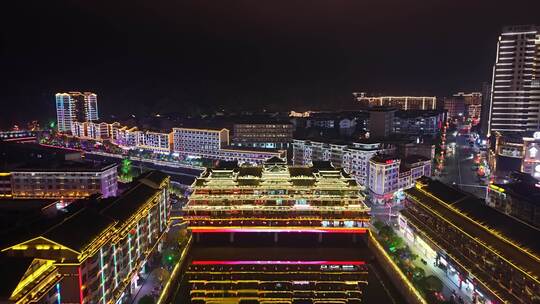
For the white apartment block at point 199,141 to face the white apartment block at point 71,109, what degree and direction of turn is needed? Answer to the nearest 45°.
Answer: approximately 135° to its right

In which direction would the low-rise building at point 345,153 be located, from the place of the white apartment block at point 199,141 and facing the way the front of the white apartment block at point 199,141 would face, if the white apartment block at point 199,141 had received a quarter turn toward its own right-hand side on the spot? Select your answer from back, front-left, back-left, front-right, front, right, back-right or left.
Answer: back-left

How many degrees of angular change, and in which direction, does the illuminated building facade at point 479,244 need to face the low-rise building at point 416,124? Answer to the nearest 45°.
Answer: approximately 135° to its right

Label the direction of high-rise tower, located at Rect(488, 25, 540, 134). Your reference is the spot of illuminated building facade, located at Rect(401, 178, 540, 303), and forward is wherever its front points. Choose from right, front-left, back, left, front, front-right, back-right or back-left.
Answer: back-right

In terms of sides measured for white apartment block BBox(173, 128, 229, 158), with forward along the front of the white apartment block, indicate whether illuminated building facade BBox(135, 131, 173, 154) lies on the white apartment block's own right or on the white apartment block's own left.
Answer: on the white apartment block's own right

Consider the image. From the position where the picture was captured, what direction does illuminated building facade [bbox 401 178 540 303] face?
facing the viewer and to the left of the viewer

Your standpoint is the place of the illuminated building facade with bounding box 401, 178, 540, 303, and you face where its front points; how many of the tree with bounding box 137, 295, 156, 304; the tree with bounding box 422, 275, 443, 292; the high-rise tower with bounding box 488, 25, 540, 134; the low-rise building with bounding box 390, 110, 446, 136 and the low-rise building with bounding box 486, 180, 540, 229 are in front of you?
2

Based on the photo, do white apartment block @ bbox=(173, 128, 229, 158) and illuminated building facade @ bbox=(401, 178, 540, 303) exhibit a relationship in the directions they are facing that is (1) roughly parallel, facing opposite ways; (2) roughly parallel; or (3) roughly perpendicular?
roughly perpendicular

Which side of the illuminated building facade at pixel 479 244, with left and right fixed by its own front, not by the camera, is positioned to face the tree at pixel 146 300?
front

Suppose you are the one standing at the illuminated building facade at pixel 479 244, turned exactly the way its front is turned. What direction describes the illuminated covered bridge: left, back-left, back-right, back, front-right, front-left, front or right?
front-right

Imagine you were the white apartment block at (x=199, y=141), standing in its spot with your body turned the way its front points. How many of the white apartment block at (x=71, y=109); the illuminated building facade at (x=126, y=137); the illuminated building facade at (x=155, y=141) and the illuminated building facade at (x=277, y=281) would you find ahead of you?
1

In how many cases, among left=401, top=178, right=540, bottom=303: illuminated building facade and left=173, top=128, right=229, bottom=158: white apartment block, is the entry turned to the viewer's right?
0

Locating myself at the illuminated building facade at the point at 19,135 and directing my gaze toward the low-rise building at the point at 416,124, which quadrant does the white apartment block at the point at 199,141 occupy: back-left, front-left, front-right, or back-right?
front-right

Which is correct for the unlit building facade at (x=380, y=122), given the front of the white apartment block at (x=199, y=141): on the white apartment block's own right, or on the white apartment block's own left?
on the white apartment block's own left

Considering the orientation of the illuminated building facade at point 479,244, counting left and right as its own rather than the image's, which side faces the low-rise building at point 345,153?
right

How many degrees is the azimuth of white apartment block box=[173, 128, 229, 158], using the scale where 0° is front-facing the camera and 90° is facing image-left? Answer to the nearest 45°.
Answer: approximately 0°
